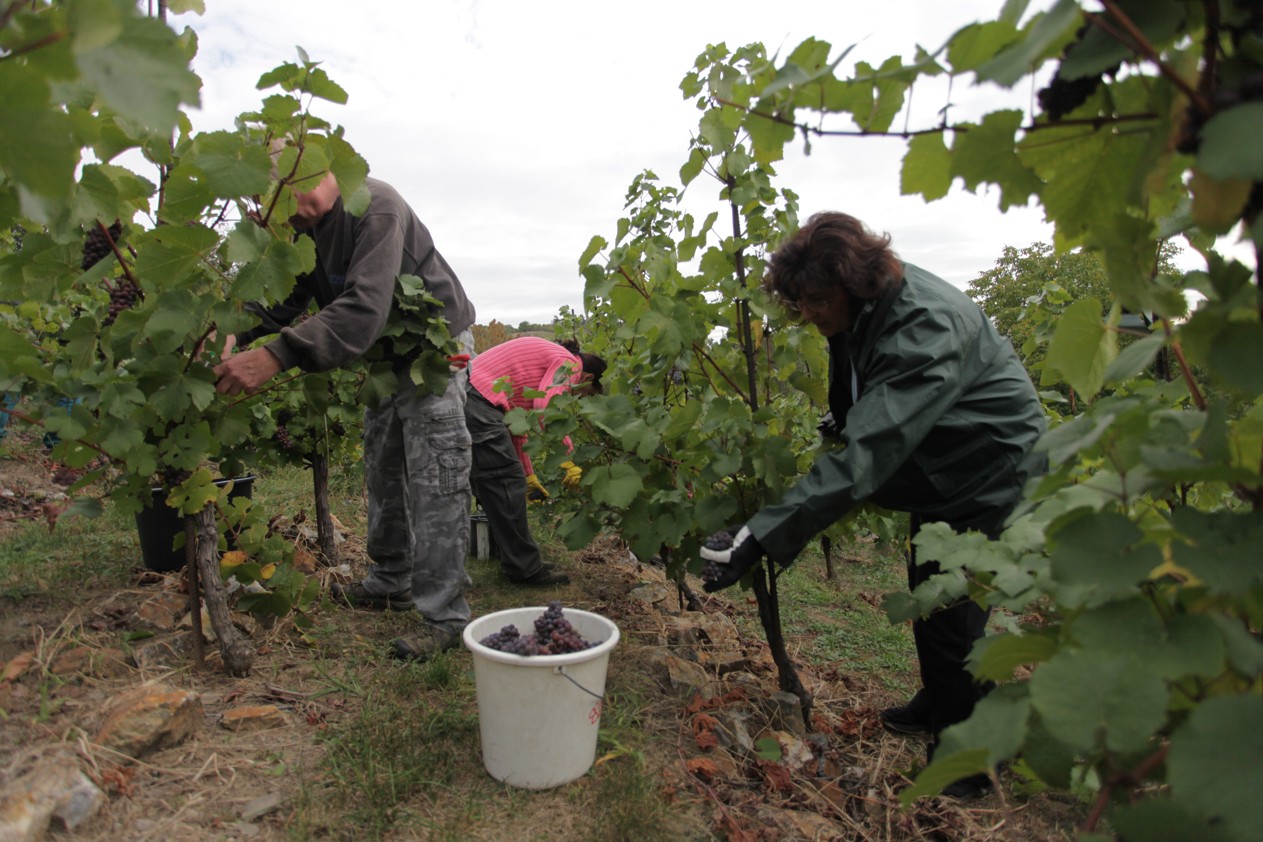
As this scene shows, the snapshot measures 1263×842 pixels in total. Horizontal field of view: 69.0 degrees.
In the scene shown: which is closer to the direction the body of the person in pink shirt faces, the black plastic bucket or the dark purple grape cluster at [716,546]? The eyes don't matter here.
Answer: the dark purple grape cluster

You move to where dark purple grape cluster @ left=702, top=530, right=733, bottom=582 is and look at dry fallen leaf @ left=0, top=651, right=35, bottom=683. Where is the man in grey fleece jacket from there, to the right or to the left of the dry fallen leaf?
right

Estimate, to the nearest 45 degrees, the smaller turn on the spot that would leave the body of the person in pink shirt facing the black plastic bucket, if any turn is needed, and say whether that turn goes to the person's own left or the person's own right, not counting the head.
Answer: approximately 135° to the person's own right

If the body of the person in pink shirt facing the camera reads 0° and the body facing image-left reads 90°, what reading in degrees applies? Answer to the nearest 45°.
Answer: approximately 270°

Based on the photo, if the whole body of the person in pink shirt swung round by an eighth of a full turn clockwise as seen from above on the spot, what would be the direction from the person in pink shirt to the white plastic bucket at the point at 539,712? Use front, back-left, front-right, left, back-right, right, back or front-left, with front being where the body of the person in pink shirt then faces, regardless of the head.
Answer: front-right

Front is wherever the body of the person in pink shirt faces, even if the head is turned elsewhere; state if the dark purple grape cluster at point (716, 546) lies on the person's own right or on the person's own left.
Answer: on the person's own right

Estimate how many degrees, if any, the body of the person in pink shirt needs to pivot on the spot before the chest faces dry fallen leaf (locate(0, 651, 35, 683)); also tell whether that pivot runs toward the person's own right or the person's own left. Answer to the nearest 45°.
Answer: approximately 135° to the person's own right

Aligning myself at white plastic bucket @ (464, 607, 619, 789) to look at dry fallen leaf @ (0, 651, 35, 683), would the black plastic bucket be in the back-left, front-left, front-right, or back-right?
front-right

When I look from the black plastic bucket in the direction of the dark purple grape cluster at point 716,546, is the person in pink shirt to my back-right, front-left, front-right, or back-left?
front-left
